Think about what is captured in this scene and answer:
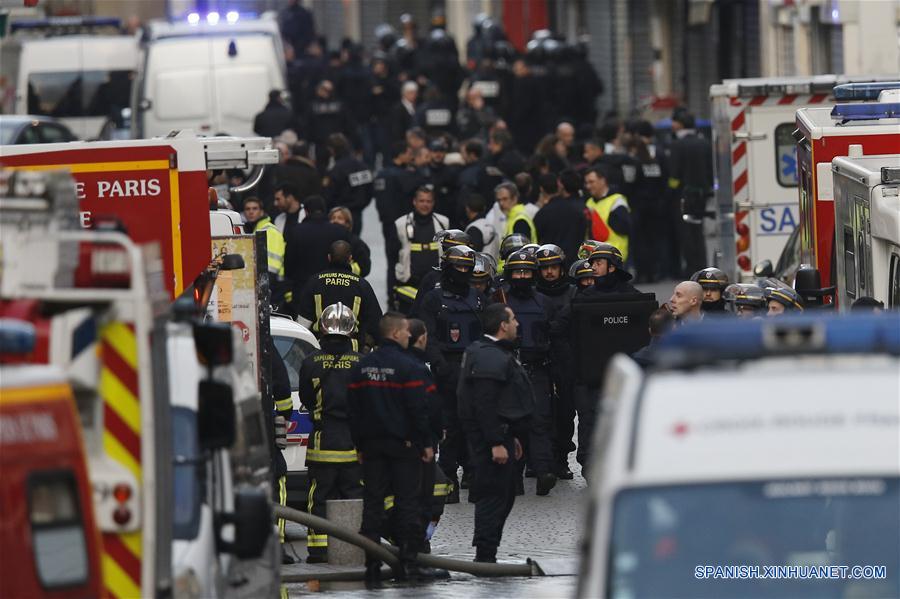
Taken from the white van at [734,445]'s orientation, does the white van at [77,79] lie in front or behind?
behind

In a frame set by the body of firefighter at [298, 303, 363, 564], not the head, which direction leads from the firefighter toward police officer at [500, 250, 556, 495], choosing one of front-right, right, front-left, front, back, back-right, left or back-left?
front-right

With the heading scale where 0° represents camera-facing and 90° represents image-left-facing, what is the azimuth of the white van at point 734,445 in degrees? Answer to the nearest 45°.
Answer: approximately 0°

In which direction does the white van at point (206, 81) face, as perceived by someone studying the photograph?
facing away from the viewer

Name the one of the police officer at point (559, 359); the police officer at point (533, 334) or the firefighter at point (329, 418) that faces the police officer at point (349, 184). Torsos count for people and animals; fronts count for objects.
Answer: the firefighter

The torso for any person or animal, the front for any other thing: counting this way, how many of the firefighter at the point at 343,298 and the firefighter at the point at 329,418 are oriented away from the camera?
2

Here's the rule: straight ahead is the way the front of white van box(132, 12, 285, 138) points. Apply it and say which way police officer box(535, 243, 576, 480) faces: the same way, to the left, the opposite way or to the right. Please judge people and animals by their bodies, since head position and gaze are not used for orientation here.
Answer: the opposite way

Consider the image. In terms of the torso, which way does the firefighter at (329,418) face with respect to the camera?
away from the camera

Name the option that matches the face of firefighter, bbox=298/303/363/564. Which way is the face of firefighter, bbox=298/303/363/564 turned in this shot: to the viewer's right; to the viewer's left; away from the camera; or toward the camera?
away from the camera

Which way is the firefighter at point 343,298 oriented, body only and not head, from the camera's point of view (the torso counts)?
away from the camera

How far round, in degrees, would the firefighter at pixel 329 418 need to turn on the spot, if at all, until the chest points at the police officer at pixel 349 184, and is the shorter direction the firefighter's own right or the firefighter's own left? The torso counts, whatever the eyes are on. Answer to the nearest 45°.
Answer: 0° — they already face them
